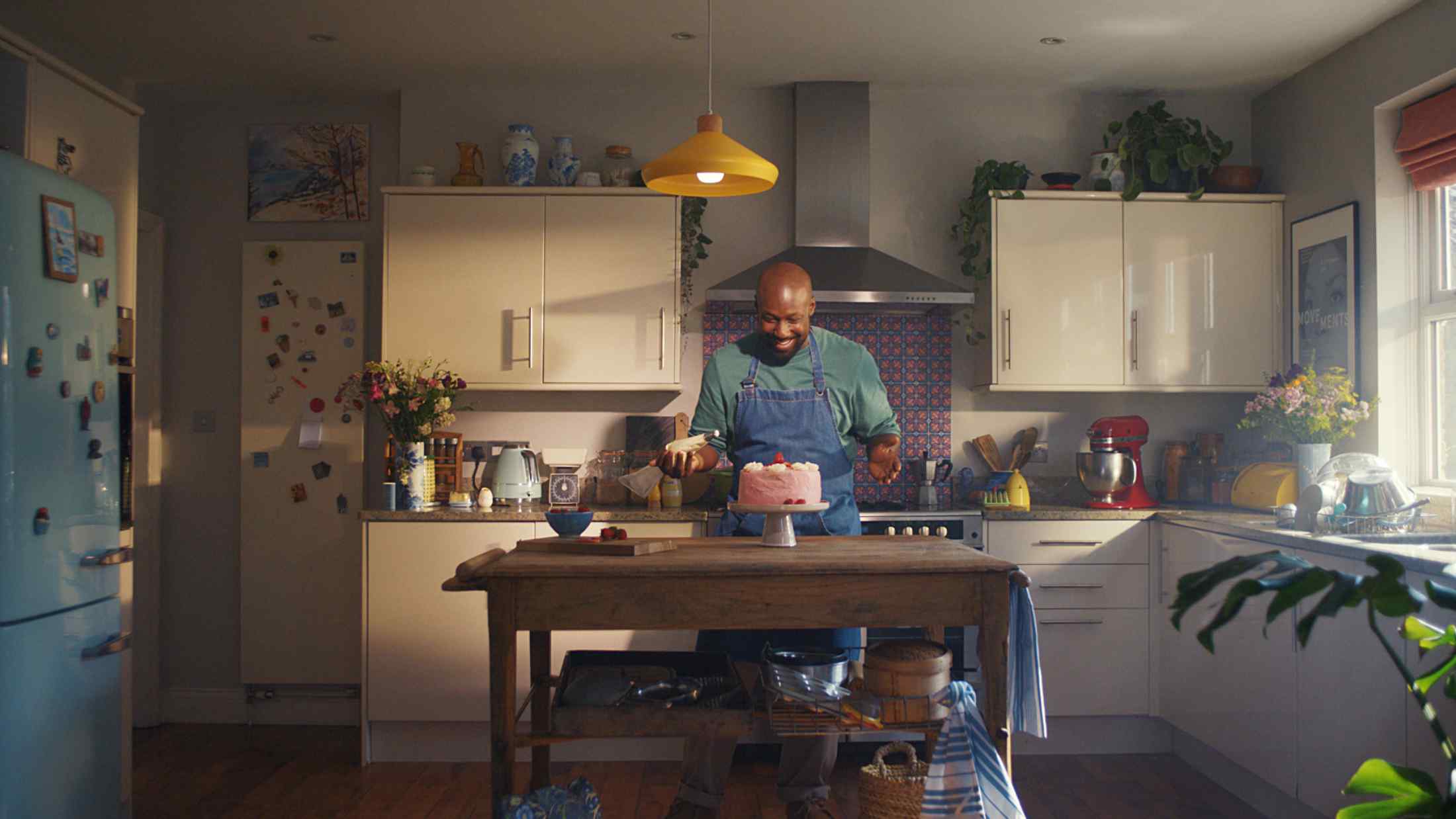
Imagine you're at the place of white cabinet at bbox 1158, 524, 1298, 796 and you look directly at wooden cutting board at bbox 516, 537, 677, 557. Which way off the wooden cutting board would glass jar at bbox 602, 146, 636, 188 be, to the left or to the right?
right

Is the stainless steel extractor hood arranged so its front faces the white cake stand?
yes

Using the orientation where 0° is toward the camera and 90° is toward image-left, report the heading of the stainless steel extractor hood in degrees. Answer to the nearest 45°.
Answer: approximately 0°

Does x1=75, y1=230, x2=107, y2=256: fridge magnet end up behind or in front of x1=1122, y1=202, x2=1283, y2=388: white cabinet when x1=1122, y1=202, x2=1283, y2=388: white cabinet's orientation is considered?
in front

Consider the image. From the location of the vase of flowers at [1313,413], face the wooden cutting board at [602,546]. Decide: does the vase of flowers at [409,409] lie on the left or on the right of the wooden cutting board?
right

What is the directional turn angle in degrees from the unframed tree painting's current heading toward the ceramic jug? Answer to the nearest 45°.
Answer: approximately 45° to its left

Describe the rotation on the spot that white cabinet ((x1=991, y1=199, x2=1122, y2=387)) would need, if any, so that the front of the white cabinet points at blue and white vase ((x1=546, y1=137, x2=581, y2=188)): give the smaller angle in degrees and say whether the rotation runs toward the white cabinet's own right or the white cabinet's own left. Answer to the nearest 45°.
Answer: approximately 90° to the white cabinet's own right

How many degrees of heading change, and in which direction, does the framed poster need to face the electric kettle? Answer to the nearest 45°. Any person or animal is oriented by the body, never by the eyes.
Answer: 0° — it already faces it

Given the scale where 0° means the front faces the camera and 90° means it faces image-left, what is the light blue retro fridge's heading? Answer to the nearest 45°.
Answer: approximately 315°

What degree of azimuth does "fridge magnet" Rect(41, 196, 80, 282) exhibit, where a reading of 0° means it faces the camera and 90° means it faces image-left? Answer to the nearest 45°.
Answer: approximately 315°

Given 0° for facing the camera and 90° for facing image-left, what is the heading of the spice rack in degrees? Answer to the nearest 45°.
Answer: approximately 0°

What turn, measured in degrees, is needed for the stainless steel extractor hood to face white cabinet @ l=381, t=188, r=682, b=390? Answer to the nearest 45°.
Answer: approximately 90° to its right

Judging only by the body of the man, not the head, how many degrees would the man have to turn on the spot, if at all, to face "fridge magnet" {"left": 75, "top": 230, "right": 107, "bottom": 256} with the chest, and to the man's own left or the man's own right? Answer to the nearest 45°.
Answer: approximately 90° to the man's own right
